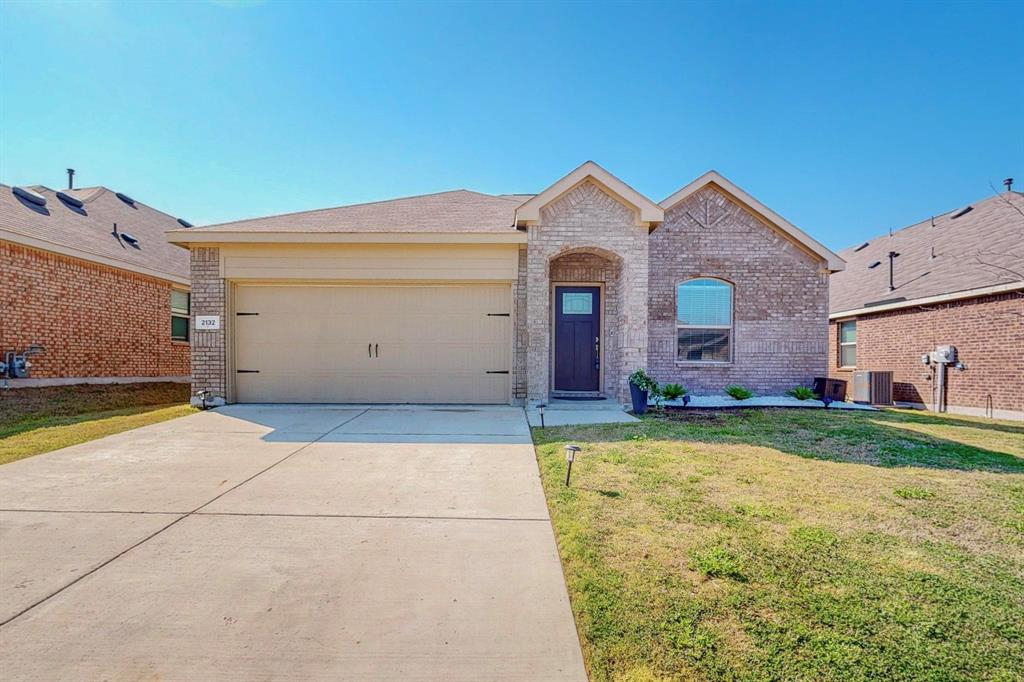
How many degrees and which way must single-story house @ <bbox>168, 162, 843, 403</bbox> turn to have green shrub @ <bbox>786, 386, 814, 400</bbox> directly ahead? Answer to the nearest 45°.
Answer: approximately 90° to its left

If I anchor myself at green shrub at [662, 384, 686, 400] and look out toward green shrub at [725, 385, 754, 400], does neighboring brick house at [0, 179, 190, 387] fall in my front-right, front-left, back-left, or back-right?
back-left

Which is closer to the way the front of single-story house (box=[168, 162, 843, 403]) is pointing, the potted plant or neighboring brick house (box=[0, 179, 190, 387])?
the potted plant

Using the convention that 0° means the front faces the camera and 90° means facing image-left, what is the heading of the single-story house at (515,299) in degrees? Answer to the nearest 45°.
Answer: approximately 0°

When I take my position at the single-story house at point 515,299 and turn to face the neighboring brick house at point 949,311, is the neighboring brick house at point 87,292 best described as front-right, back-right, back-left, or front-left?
back-left

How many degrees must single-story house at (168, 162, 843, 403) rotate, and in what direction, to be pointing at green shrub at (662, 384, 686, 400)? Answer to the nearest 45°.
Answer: approximately 90° to its left

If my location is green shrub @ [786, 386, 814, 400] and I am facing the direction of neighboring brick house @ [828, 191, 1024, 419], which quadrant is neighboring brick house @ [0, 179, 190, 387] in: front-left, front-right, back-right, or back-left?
back-left

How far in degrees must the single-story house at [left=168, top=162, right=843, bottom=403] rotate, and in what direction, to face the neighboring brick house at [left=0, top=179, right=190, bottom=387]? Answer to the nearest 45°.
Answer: approximately 90° to its right

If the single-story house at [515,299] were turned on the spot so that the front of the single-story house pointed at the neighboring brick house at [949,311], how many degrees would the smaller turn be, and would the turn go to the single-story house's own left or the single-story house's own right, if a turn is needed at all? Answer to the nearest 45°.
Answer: approximately 90° to the single-story house's own left
